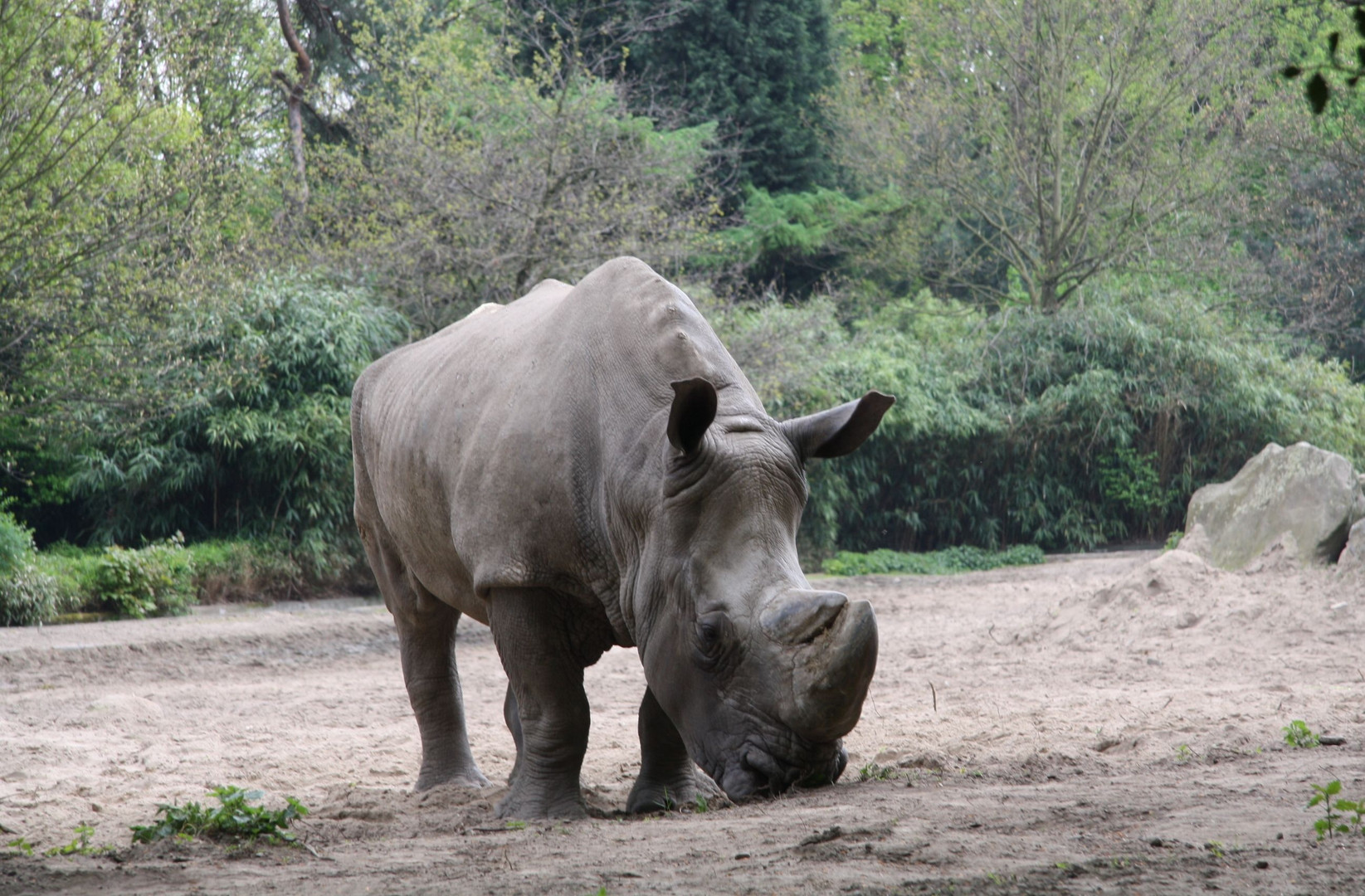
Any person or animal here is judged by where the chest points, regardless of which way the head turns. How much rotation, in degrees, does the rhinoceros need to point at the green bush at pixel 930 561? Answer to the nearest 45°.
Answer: approximately 135° to its left

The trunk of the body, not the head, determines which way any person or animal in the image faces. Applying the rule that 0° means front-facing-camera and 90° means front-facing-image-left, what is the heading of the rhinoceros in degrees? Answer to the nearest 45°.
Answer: approximately 315°

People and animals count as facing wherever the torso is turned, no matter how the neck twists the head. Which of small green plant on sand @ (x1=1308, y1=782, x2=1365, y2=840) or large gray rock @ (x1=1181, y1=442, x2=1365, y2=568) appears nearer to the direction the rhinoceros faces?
the small green plant on sand

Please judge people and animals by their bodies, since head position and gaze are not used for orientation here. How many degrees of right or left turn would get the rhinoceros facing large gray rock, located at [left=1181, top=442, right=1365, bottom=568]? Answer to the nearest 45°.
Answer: approximately 90° to its left

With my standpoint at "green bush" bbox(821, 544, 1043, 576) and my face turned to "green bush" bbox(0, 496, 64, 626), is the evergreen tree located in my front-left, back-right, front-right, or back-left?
back-right

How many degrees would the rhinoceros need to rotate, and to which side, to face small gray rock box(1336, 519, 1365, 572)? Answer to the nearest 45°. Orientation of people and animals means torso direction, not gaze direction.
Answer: approximately 90° to its left

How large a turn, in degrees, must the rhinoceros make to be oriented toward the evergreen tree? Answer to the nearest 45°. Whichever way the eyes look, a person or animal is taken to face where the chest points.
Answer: approximately 135° to its left

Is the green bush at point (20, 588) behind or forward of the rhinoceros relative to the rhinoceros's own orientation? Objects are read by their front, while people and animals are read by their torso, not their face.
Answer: behind

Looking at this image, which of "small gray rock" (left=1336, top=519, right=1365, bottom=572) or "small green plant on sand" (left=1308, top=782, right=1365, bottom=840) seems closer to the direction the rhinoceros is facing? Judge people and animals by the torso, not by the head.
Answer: the small green plant on sand
